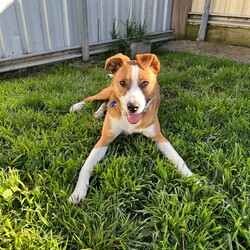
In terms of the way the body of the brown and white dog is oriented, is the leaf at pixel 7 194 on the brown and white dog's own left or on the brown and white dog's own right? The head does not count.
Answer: on the brown and white dog's own right

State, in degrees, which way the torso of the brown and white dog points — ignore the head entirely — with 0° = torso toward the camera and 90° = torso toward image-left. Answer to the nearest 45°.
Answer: approximately 0°
